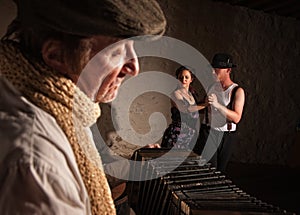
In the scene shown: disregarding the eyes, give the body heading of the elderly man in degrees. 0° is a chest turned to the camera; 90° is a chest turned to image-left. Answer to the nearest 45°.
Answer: approximately 270°

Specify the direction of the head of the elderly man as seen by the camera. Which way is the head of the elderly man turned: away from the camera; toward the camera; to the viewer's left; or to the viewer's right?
to the viewer's right
